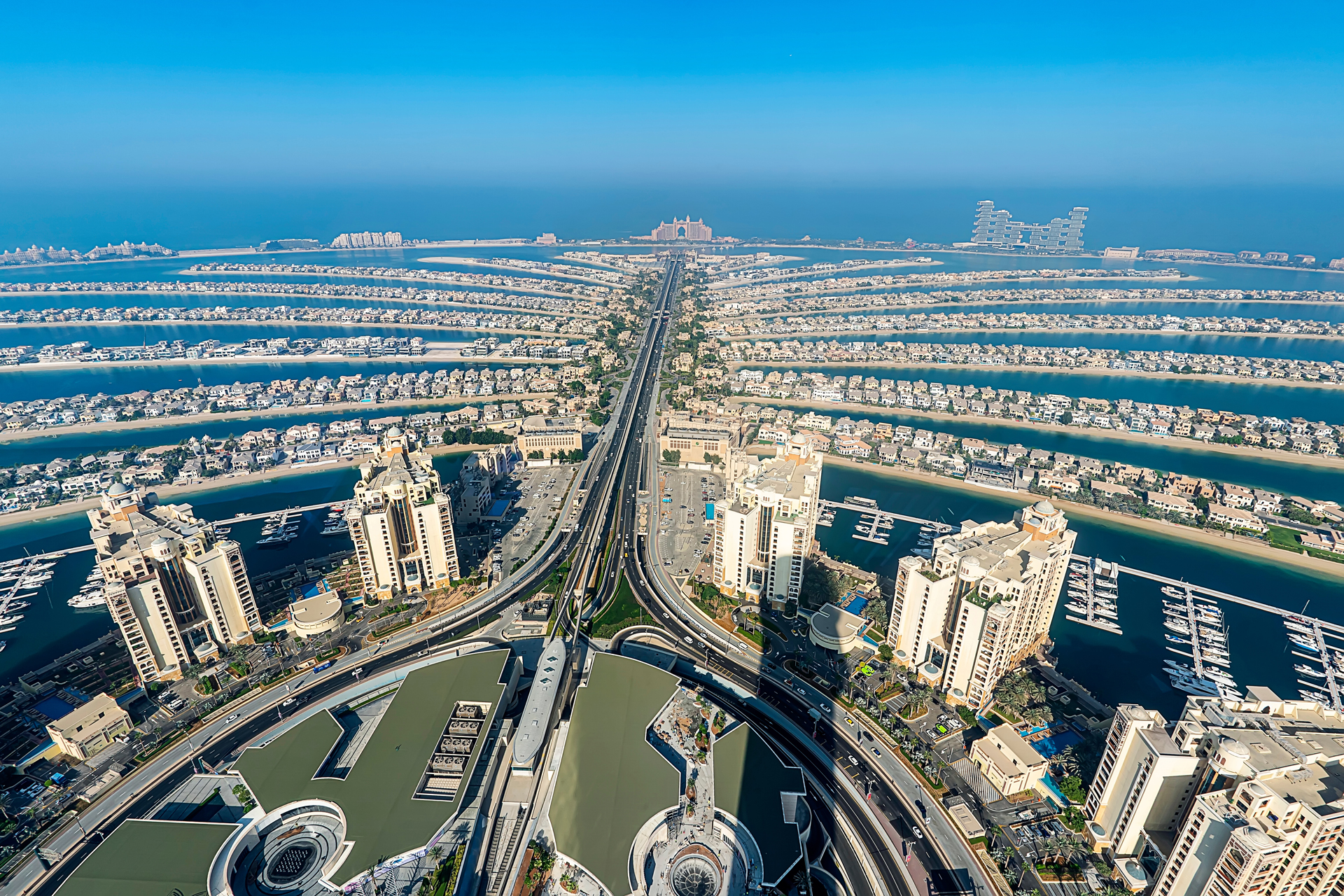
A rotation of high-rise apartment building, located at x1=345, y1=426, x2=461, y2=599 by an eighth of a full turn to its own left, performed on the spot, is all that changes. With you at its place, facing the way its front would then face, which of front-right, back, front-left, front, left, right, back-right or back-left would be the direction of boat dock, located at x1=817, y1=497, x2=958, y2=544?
front-left

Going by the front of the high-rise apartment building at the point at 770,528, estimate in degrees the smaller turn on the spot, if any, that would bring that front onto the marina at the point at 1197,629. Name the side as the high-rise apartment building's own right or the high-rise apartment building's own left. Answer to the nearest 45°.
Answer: approximately 90° to the high-rise apartment building's own left

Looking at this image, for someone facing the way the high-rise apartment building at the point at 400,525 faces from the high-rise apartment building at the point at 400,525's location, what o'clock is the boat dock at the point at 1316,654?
The boat dock is roughly at 10 o'clock from the high-rise apartment building.

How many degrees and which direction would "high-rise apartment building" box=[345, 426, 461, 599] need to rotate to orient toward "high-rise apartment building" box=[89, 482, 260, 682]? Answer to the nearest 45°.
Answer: approximately 90° to its right

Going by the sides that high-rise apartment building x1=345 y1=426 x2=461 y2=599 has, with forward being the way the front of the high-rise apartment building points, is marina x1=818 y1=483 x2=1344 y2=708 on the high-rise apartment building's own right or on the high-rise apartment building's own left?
on the high-rise apartment building's own left

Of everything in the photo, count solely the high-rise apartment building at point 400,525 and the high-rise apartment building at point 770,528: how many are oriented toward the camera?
2
